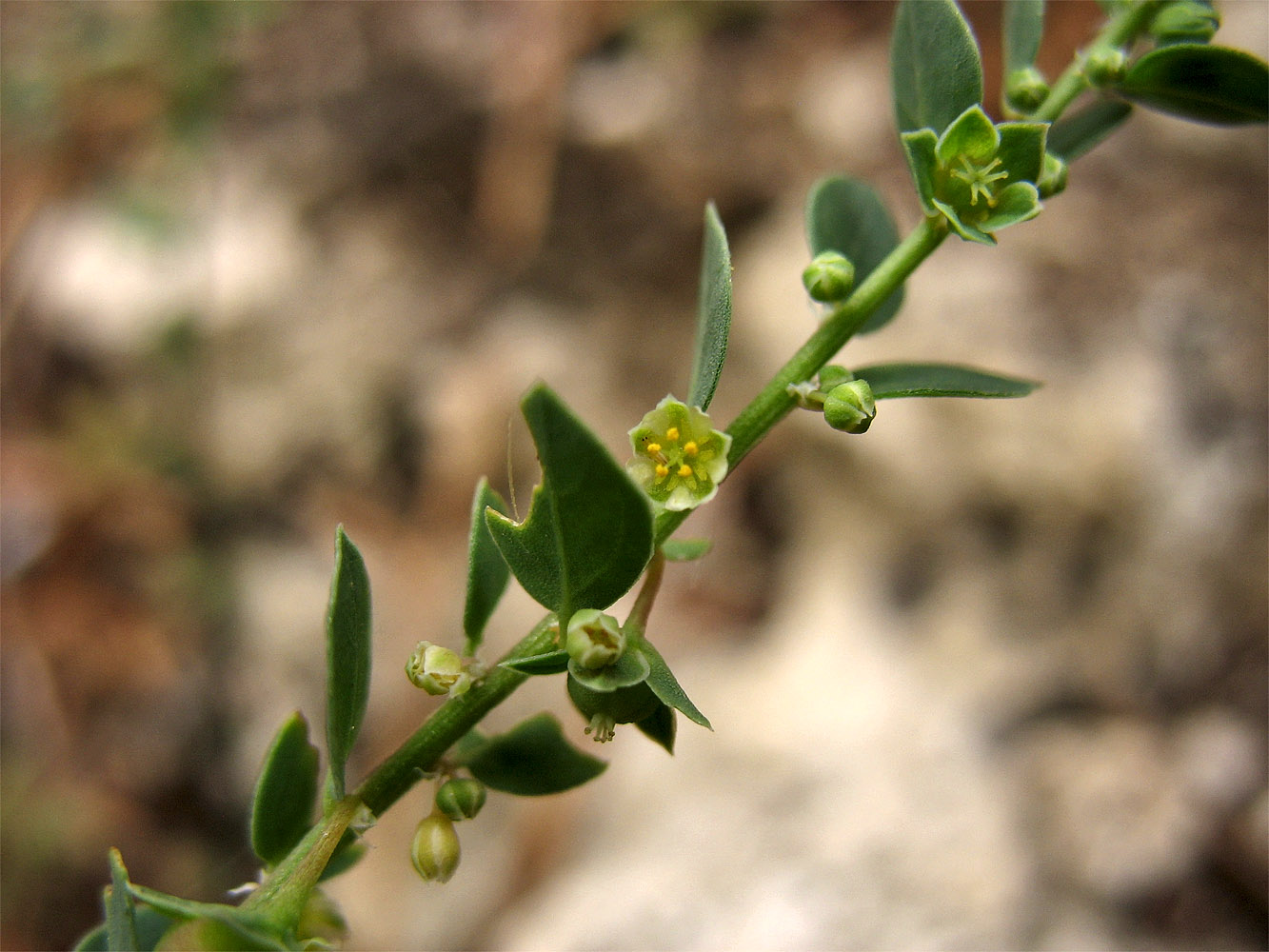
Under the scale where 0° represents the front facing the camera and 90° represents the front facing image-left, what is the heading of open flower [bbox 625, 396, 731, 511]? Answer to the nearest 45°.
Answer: approximately 0°
